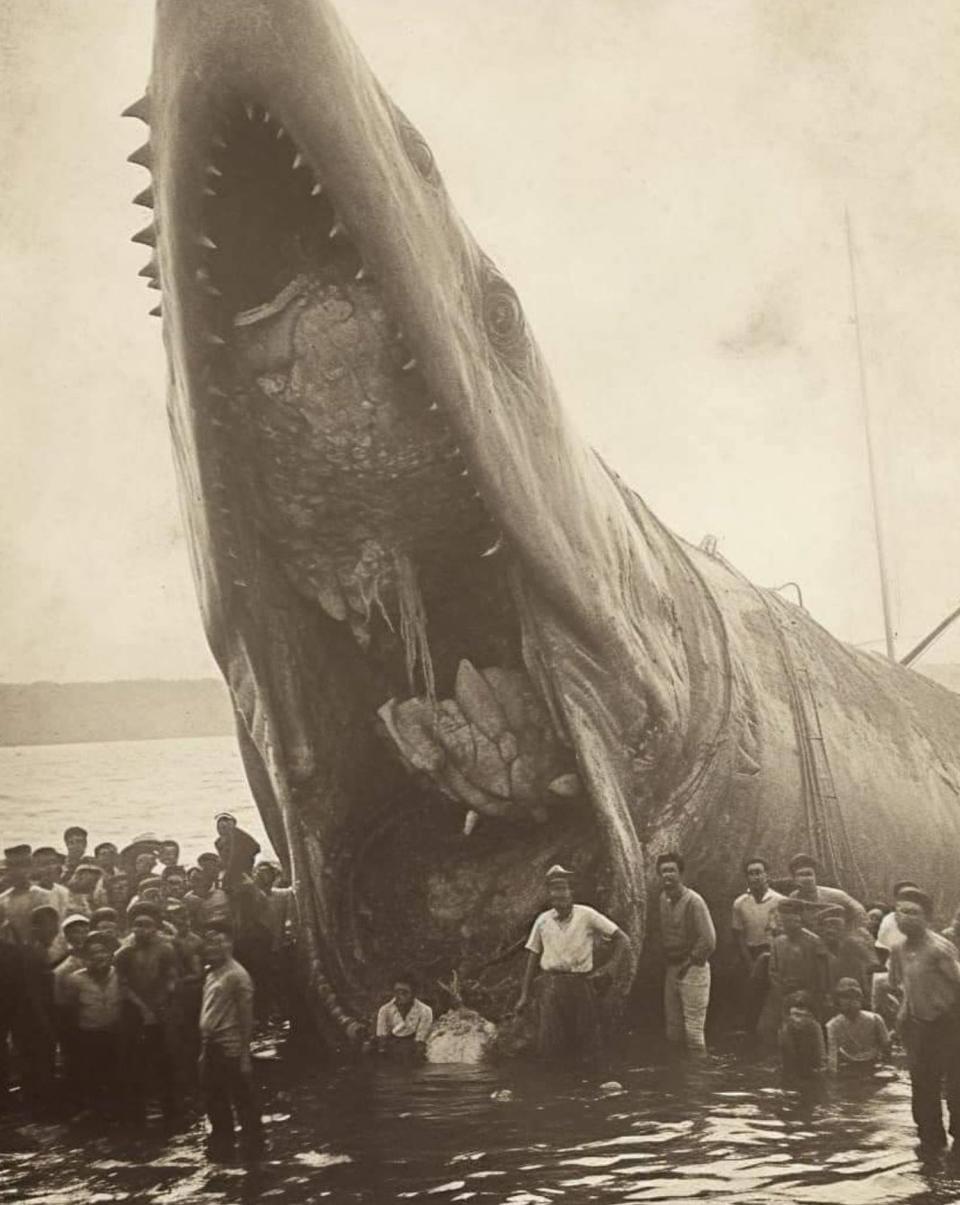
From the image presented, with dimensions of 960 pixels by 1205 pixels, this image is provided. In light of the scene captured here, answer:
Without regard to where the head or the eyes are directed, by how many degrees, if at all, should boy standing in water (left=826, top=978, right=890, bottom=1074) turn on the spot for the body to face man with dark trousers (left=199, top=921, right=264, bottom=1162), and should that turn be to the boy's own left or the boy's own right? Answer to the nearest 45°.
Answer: approximately 45° to the boy's own right

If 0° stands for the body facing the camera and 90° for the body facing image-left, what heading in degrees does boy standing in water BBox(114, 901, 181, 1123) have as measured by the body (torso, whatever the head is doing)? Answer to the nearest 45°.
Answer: approximately 0°

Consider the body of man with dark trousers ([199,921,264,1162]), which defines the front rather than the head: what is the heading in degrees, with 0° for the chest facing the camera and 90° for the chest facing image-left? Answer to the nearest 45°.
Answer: approximately 45°

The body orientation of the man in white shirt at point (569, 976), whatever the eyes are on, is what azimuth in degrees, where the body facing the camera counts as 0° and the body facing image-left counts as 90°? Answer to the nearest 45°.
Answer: approximately 0°

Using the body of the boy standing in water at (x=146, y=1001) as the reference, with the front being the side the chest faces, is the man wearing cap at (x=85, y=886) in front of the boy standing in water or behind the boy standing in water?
behind
